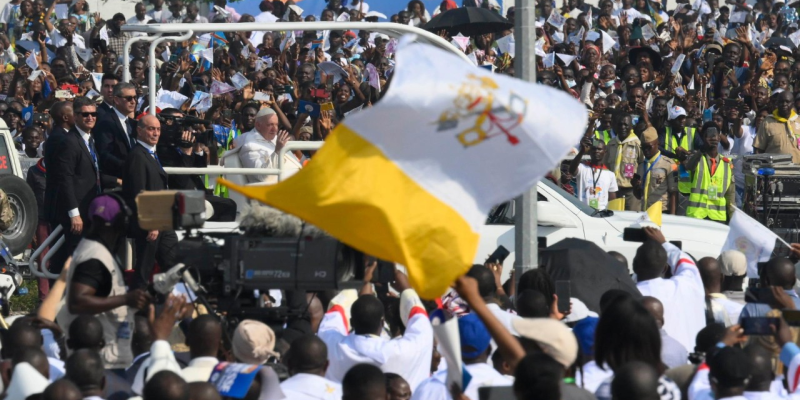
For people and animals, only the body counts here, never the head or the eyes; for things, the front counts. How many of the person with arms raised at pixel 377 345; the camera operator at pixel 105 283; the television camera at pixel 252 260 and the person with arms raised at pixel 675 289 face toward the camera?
0

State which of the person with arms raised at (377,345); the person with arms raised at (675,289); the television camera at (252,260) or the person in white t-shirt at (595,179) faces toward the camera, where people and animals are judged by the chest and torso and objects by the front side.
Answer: the person in white t-shirt

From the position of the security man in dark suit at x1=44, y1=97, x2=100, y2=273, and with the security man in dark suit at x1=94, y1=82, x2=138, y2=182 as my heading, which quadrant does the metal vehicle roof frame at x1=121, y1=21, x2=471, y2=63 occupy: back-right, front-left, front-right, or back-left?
front-right

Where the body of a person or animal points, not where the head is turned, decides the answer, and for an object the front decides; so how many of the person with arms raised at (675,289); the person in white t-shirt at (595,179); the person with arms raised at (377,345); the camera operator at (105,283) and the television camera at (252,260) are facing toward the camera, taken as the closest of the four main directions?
1

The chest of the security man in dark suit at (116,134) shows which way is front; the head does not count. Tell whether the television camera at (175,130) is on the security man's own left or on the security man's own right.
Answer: on the security man's own left

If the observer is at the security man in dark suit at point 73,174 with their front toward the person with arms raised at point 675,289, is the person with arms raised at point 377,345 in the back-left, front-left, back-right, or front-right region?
front-right

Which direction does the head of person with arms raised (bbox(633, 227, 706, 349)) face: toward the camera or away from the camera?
away from the camera

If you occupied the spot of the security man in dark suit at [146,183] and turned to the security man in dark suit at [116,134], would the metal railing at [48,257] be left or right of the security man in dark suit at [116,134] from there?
left

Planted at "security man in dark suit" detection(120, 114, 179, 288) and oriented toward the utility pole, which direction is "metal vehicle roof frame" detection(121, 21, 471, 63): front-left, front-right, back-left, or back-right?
front-left

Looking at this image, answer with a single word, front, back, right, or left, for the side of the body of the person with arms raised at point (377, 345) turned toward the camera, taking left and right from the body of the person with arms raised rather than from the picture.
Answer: back

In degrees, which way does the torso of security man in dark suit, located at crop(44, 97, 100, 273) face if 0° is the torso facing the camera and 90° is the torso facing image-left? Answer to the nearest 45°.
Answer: approximately 315°

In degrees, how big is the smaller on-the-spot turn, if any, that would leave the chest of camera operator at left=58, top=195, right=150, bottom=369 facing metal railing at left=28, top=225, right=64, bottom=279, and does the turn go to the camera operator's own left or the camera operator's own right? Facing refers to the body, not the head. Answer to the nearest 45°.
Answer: approximately 90° to the camera operator's own left
